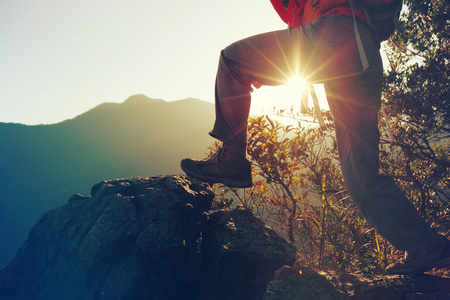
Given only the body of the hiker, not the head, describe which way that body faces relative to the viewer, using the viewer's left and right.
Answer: facing to the left of the viewer

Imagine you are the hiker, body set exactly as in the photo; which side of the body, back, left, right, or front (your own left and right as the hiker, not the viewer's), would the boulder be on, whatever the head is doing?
front
